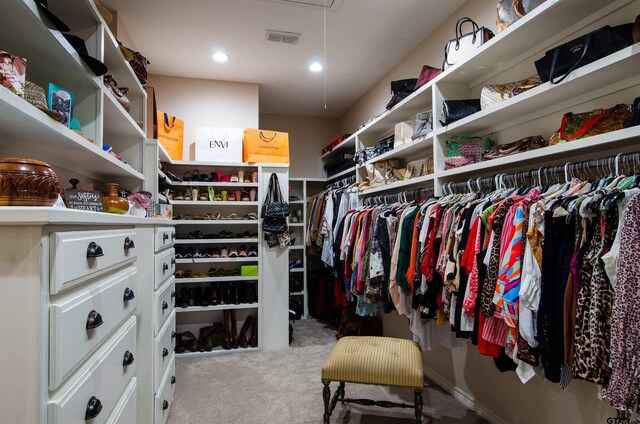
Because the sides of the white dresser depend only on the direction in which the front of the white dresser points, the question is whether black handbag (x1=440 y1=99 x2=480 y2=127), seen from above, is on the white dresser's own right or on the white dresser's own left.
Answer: on the white dresser's own left

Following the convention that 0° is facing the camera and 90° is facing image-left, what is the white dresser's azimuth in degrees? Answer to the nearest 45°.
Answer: approximately 315°

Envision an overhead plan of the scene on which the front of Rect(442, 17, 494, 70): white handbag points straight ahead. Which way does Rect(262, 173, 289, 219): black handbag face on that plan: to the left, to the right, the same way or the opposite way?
to the left

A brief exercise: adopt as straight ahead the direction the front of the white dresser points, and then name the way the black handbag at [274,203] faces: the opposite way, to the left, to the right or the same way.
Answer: to the right

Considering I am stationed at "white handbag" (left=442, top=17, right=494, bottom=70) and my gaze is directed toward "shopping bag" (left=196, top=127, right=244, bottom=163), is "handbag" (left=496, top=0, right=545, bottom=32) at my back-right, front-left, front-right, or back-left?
back-left

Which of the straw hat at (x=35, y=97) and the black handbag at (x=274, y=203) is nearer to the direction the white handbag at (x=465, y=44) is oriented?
the straw hat

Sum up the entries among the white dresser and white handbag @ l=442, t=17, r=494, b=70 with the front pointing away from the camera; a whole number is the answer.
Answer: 0

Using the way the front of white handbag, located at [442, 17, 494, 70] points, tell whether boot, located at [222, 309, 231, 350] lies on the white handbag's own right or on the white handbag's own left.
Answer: on the white handbag's own right

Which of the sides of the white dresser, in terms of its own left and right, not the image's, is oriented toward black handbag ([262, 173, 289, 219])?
left

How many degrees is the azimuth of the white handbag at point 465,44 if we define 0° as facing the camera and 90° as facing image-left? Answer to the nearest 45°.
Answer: approximately 45°

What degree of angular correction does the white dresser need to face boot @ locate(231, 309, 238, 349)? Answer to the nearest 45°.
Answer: approximately 90° to its left

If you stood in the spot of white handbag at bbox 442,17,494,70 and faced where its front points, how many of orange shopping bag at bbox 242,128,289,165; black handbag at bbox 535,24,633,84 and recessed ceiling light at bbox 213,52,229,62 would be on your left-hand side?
1

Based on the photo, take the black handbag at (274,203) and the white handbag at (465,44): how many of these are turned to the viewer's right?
0
